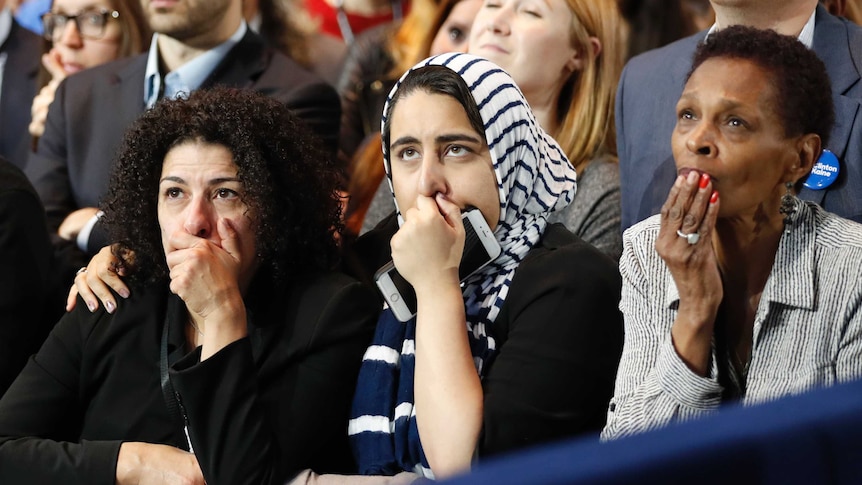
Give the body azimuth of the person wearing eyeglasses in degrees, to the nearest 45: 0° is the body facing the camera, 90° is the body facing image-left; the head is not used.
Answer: approximately 45°

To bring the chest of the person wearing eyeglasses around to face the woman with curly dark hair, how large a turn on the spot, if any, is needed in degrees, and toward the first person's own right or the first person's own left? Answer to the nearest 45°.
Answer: approximately 45° to the first person's own left

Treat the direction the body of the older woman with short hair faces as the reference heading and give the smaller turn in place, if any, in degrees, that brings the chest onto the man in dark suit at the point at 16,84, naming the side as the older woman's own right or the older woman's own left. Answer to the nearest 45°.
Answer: approximately 90° to the older woman's own right

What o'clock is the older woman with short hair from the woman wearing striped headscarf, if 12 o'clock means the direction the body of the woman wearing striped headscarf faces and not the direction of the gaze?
The older woman with short hair is roughly at 8 o'clock from the woman wearing striped headscarf.

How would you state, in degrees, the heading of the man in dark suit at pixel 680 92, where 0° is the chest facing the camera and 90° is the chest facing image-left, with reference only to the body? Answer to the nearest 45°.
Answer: approximately 0°

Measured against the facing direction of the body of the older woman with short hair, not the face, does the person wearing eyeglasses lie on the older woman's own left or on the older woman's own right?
on the older woman's own right

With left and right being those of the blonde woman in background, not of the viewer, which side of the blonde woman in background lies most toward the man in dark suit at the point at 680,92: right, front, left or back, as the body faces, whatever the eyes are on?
left

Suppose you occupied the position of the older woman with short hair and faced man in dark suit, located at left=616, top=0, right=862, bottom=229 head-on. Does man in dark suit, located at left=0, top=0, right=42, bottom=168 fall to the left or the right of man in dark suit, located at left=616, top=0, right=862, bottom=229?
left

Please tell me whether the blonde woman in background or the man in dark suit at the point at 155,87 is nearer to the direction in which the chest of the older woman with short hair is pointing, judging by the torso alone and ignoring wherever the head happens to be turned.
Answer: the man in dark suit

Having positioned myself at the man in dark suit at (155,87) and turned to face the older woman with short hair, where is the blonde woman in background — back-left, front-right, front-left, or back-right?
front-left

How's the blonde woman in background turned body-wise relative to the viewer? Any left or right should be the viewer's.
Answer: facing the viewer and to the left of the viewer
